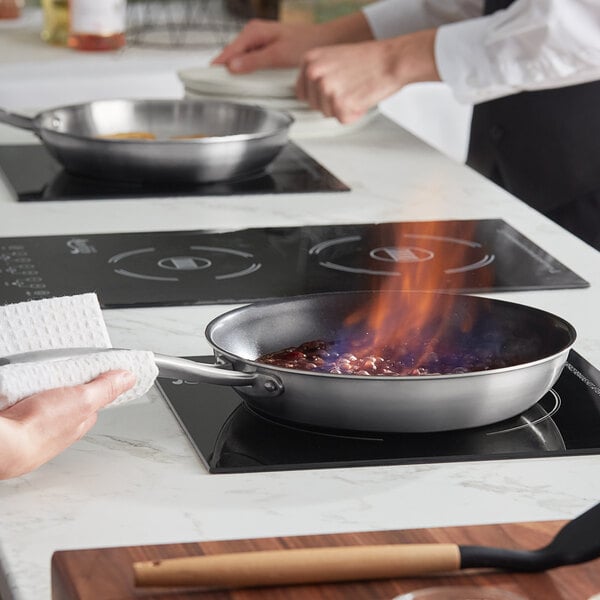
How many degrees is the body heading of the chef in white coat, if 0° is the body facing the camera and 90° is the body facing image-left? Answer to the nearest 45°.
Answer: approximately 90°

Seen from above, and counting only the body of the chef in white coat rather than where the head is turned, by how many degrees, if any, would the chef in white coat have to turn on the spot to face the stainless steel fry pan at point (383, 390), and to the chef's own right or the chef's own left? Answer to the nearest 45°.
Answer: approximately 90° to the chef's own left

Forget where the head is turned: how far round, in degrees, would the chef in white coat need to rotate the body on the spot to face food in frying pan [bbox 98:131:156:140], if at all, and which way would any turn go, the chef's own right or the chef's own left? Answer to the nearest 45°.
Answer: approximately 45° to the chef's own left

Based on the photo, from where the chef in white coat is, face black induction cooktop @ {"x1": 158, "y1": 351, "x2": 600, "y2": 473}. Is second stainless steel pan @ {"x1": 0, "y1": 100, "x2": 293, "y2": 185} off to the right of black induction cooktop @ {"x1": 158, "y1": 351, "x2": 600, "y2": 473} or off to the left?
right

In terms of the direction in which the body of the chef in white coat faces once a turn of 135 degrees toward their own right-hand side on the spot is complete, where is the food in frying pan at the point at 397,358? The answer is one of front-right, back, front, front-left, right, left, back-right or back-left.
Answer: back-right

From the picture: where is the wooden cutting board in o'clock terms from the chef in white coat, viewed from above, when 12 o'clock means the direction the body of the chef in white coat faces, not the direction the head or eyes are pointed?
The wooden cutting board is roughly at 9 o'clock from the chef in white coat.

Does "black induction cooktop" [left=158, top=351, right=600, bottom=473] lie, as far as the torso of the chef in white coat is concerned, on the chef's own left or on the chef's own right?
on the chef's own left

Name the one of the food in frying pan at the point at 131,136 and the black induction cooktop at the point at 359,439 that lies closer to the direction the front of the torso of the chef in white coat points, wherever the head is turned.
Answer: the food in frying pan
